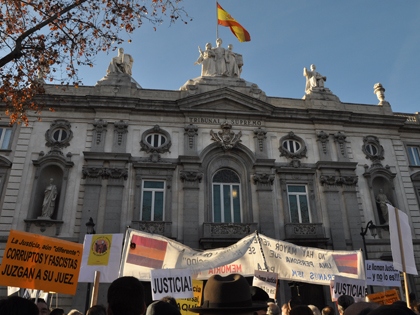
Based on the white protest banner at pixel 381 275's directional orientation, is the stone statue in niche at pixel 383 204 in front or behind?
behind

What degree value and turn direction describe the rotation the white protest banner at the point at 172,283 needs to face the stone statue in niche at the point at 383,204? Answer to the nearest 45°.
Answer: approximately 135° to its left

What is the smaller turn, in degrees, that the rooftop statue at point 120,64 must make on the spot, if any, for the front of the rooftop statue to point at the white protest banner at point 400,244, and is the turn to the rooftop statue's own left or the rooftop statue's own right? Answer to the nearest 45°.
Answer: approximately 45° to the rooftop statue's own left

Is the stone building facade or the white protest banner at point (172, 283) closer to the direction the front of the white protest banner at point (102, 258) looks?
the white protest banner

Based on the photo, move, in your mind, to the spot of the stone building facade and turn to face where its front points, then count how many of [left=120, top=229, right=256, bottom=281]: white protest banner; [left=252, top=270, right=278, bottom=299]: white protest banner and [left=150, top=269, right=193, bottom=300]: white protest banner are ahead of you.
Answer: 3
